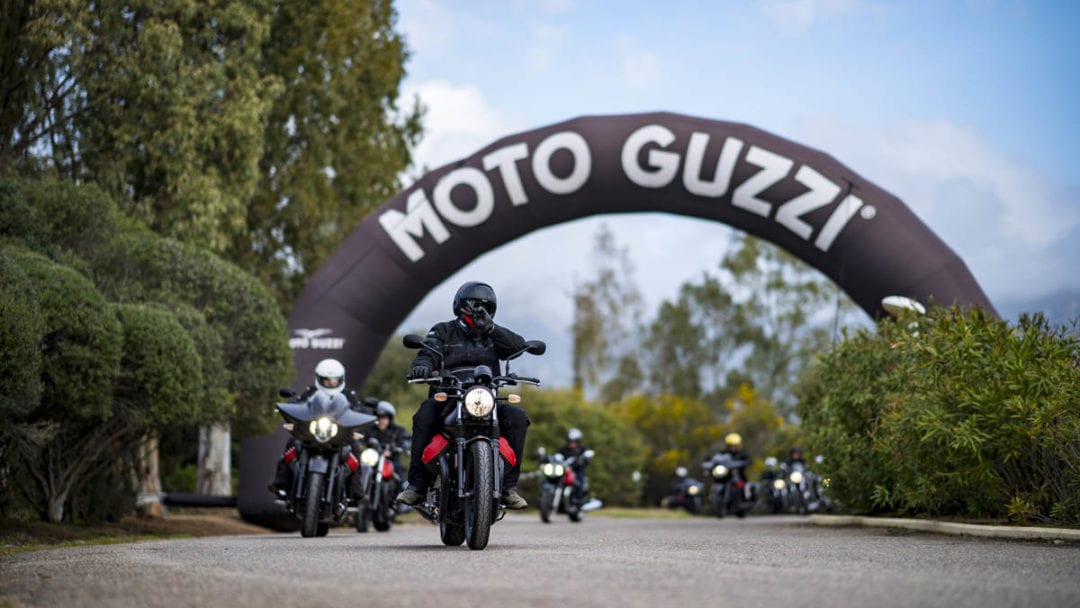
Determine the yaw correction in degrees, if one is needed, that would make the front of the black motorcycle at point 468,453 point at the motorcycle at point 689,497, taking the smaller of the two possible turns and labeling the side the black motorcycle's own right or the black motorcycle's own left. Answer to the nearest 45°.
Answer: approximately 180°

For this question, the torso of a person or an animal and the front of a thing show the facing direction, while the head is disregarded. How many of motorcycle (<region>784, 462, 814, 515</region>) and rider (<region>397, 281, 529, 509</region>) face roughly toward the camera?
2

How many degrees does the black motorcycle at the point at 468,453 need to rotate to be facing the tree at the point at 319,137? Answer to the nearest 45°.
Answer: approximately 180°

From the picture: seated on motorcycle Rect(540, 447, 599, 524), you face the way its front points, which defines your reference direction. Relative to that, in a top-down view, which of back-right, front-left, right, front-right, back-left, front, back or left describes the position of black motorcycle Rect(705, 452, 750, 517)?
back

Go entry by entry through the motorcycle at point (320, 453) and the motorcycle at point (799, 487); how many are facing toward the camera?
2

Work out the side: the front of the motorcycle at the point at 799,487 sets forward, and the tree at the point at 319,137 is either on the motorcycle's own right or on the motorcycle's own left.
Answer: on the motorcycle's own right

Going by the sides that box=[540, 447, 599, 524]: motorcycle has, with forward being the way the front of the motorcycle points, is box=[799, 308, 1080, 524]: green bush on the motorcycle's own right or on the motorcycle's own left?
on the motorcycle's own left

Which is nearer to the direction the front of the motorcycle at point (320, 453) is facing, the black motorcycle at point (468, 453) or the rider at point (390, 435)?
the black motorcycle
